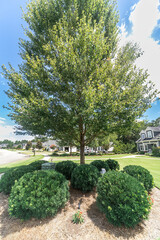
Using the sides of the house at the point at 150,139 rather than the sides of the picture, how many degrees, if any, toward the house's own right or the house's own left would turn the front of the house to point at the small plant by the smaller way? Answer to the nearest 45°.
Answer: approximately 45° to the house's own left

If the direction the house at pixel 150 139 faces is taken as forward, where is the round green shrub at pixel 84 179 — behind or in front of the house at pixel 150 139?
in front

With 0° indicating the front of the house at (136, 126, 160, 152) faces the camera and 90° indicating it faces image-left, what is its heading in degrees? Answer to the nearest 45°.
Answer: approximately 45°

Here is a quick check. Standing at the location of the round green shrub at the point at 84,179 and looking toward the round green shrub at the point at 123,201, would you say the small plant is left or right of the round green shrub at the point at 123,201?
right

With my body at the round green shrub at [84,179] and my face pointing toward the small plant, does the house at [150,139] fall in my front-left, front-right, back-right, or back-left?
back-left

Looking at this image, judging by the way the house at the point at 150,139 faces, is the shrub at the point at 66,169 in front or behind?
in front

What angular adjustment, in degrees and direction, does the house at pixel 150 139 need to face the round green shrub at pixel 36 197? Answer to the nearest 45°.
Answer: approximately 45° to its left

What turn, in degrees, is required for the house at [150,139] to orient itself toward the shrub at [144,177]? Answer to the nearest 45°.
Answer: approximately 45° to its left

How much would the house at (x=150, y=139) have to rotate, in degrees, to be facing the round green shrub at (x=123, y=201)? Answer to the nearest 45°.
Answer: approximately 45° to its left
